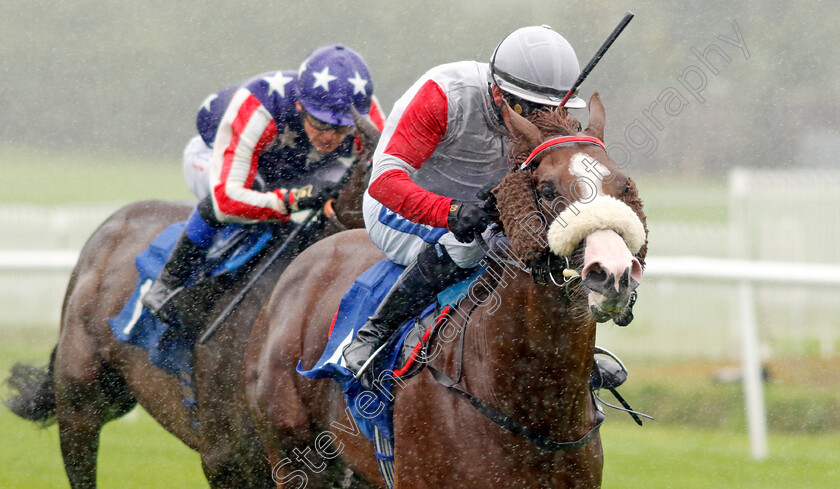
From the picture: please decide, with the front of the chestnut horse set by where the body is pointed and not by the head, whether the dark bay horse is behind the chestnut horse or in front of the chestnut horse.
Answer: behind
